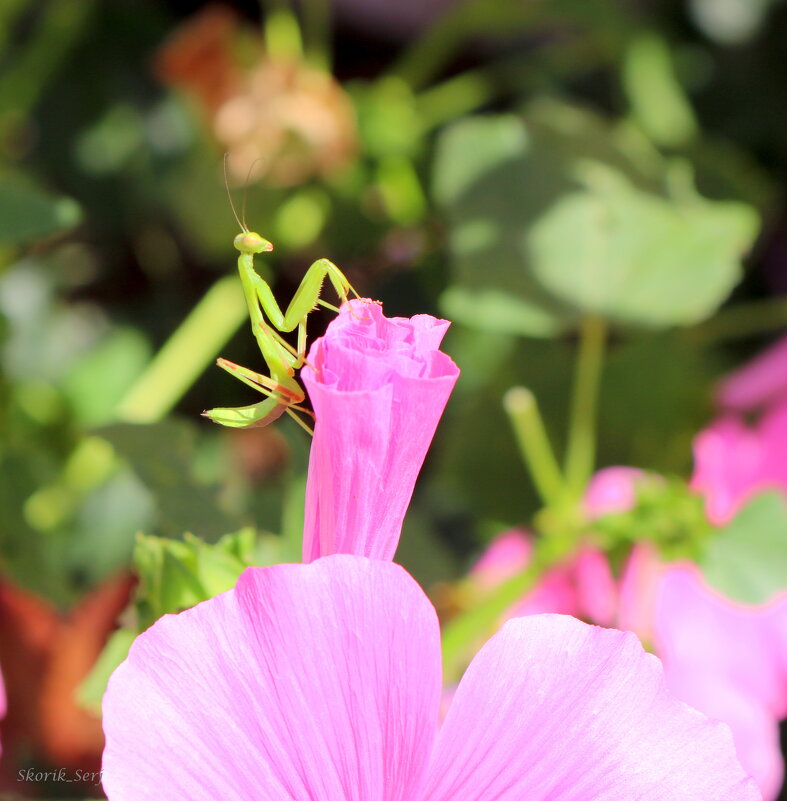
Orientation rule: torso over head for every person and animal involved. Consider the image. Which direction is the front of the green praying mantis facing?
to the viewer's right
